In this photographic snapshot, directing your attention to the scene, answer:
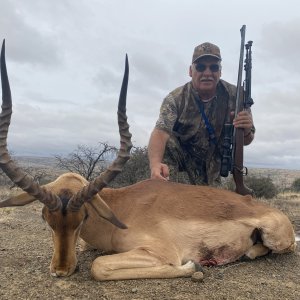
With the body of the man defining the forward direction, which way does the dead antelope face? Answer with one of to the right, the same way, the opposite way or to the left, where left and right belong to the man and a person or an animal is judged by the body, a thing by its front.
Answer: to the right

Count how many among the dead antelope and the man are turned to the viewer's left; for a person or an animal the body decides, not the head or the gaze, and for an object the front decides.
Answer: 1

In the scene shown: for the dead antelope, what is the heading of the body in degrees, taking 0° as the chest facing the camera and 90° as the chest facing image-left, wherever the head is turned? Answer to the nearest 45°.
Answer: approximately 90°

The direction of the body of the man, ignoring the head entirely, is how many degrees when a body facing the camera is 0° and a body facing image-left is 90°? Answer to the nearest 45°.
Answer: approximately 0°

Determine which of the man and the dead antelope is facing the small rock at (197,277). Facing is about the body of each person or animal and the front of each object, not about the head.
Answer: the man

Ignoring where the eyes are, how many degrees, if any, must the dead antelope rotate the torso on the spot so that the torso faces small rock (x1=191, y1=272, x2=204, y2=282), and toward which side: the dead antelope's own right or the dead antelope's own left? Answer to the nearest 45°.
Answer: approximately 135° to the dead antelope's own left

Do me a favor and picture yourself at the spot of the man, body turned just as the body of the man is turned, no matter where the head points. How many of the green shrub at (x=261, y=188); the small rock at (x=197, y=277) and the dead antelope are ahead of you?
2

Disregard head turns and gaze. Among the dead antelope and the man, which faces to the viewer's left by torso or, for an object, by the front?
the dead antelope

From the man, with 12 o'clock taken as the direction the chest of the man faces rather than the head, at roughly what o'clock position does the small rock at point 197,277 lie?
The small rock is roughly at 12 o'clock from the man.

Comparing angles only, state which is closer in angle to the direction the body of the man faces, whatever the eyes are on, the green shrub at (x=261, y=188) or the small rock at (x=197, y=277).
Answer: the small rock
